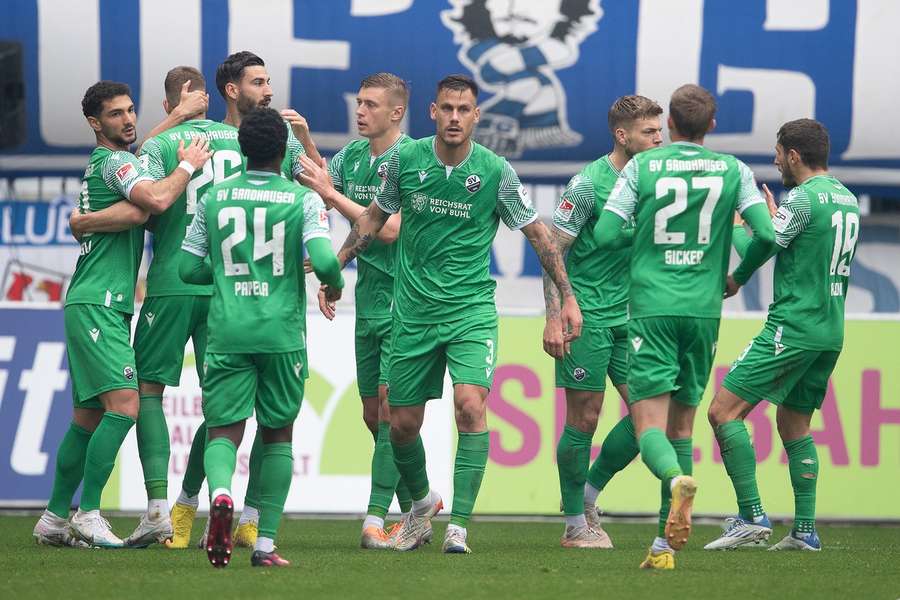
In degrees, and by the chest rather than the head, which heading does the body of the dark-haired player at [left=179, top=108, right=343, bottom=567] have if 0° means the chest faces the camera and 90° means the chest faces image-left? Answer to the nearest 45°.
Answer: approximately 180°

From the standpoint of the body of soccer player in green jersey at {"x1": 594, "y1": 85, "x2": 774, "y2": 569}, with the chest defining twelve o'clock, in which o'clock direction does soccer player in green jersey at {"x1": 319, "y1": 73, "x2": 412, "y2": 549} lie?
soccer player in green jersey at {"x1": 319, "y1": 73, "x2": 412, "y2": 549} is roughly at 10 o'clock from soccer player in green jersey at {"x1": 594, "y1": 85, "x2": 774, "y2": 569}.

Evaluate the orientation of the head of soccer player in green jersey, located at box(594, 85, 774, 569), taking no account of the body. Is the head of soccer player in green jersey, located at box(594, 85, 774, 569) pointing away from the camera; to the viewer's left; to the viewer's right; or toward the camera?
away from the camera

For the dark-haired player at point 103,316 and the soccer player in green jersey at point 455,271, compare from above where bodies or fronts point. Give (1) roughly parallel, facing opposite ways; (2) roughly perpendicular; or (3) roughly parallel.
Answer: roughly perpendicular

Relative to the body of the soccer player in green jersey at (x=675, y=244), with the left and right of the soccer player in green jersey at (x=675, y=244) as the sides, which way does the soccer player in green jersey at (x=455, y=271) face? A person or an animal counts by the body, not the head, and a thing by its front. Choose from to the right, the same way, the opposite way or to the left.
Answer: the opposite way

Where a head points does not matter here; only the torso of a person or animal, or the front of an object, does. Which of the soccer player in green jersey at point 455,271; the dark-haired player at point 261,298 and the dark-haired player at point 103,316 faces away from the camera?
the dark-haired player at point 261,298

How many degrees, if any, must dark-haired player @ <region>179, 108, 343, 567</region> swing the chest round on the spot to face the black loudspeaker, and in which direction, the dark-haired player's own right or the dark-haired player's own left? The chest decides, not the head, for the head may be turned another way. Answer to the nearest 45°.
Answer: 0° — they already face it

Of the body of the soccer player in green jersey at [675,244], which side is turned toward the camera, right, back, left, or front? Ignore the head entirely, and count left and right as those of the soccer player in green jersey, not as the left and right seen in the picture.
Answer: back

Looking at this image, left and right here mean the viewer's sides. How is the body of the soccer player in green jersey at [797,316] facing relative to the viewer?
facing away from the viewer and to the left of the viewer

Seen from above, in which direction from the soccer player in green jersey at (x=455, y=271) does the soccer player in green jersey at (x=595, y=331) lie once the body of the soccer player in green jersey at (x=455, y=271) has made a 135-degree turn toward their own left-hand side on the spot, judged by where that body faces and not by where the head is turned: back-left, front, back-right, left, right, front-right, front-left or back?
front

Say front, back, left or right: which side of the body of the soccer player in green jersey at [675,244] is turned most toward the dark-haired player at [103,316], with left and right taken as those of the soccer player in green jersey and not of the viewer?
left
